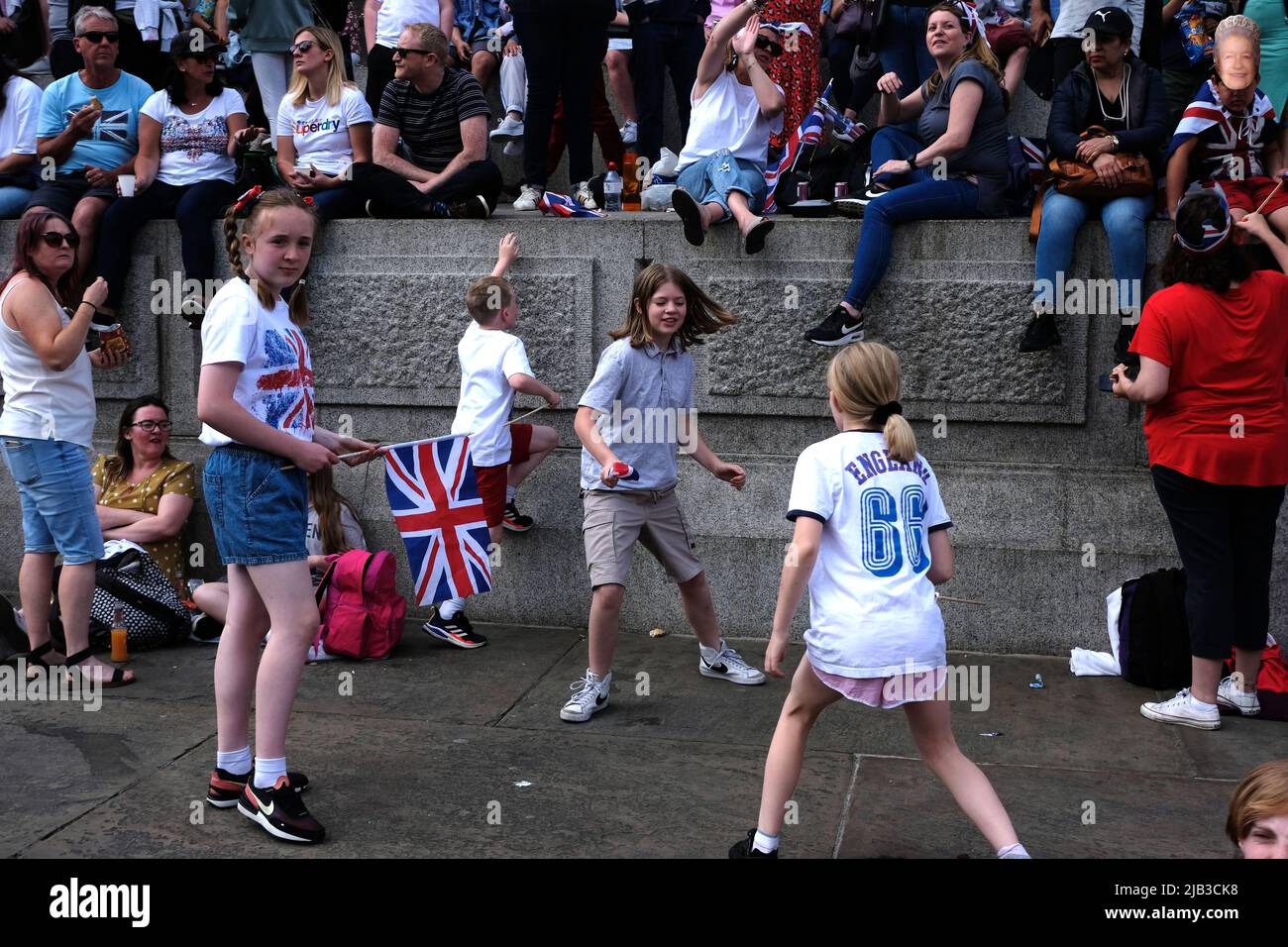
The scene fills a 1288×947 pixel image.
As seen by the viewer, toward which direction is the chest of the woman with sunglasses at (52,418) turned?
to the viewer's right

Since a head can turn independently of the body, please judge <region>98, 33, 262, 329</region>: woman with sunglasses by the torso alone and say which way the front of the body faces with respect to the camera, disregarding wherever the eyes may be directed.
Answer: toward the camera

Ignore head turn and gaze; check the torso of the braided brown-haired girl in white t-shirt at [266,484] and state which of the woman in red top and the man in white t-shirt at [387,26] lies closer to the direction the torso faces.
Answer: the woman in red top

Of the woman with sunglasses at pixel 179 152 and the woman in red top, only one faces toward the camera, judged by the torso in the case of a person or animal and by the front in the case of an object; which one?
the woman with sunglasses

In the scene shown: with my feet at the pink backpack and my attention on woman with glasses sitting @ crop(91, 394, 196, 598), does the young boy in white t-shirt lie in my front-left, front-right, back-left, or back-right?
back-right

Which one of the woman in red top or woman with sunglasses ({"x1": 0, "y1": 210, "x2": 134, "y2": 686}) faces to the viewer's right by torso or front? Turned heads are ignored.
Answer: the woman with sunglasses

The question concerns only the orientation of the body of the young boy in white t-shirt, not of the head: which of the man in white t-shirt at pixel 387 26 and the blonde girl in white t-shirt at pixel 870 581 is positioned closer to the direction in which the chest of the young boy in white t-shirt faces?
the man in white t-shirt

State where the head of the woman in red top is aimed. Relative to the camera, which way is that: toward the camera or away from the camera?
away from the camera

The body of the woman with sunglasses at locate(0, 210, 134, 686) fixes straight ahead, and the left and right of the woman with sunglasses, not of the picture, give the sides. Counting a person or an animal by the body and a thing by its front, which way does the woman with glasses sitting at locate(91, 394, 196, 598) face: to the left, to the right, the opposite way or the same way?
to the right

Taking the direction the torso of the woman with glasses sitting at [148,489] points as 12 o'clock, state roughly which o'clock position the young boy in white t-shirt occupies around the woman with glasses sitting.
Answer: The young boy in white t-shirt is roughly at 10 o'clock from the woman with glasses sitting.

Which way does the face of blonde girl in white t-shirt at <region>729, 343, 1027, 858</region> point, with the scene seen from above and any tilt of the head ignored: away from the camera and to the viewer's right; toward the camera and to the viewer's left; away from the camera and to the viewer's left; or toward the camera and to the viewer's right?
away from the camera and to the viewer's left

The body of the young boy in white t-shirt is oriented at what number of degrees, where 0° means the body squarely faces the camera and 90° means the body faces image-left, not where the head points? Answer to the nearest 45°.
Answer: approximately 225°
